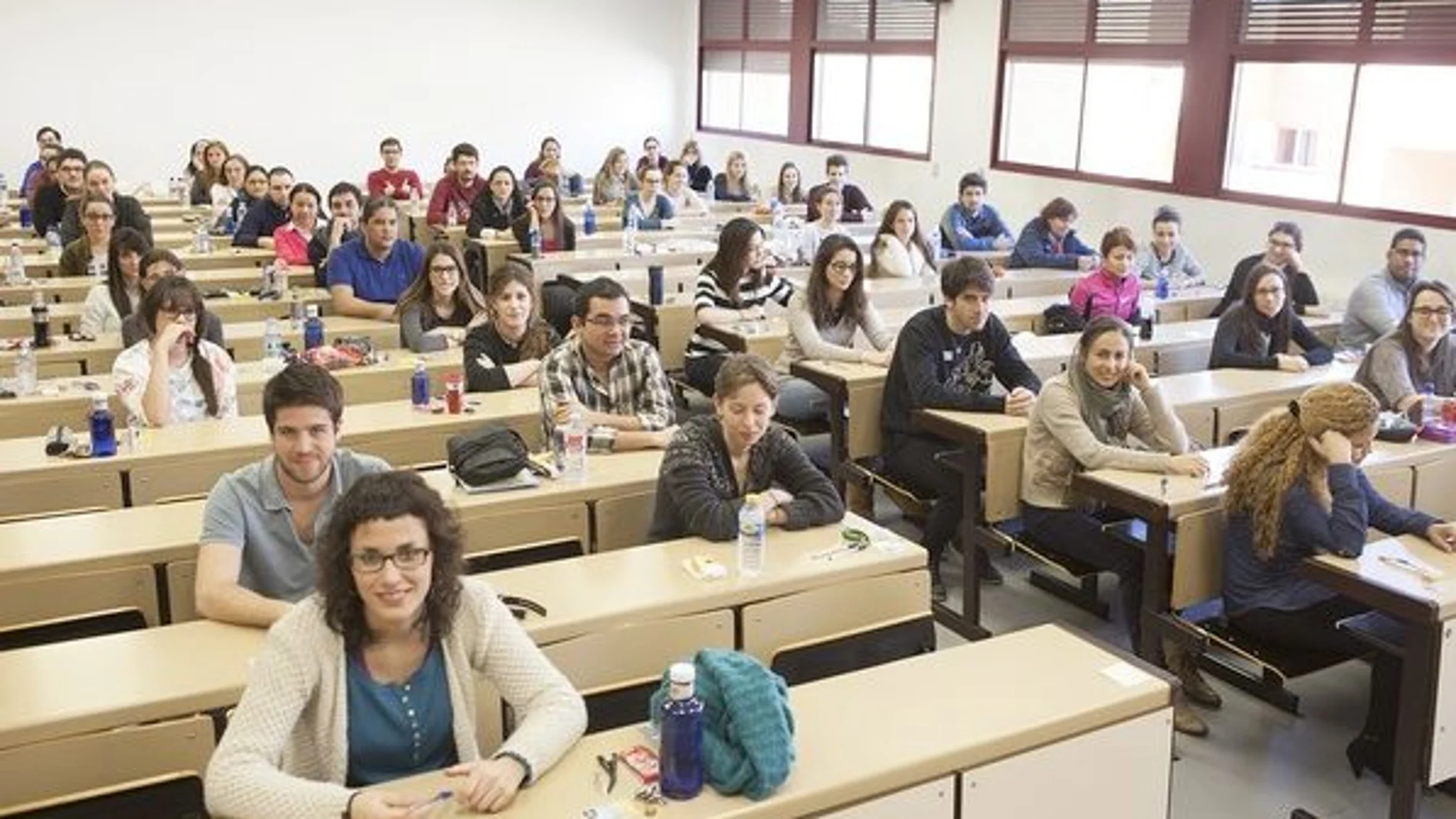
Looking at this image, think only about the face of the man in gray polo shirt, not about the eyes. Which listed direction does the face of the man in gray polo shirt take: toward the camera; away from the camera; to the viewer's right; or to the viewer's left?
toward the camera

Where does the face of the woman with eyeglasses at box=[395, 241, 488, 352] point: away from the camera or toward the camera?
toward the camera

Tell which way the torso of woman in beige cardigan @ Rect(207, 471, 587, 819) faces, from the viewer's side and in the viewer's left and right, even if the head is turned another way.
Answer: facing the viewer

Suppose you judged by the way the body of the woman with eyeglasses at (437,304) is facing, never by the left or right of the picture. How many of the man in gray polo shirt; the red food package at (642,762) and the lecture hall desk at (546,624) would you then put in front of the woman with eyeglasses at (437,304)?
3

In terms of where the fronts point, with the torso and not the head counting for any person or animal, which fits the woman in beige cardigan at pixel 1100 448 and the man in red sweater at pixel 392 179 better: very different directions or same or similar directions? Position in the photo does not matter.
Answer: same or similar directions

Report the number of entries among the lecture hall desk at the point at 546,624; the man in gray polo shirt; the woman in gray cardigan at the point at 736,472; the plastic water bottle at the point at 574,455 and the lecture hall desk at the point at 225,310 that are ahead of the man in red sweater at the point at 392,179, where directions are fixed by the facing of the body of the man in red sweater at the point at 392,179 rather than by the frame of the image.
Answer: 5

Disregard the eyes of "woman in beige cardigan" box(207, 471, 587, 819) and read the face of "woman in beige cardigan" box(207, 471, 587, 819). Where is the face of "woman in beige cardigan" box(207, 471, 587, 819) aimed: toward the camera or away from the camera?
toward the camera

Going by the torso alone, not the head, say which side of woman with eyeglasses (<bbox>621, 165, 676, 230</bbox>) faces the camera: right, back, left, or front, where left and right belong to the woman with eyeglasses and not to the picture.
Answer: front

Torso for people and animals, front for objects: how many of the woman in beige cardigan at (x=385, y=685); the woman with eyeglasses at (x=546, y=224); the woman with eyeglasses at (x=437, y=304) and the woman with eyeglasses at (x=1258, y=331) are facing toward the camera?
4

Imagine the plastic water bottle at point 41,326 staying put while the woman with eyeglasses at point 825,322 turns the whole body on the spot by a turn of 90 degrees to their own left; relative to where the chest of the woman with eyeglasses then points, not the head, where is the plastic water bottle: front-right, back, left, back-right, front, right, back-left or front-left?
back-left

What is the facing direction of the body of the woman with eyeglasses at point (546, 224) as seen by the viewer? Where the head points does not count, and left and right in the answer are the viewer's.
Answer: facing the viewer

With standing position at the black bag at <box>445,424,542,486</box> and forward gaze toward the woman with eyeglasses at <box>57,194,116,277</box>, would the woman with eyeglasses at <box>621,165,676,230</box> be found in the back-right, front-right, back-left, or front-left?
front-right
